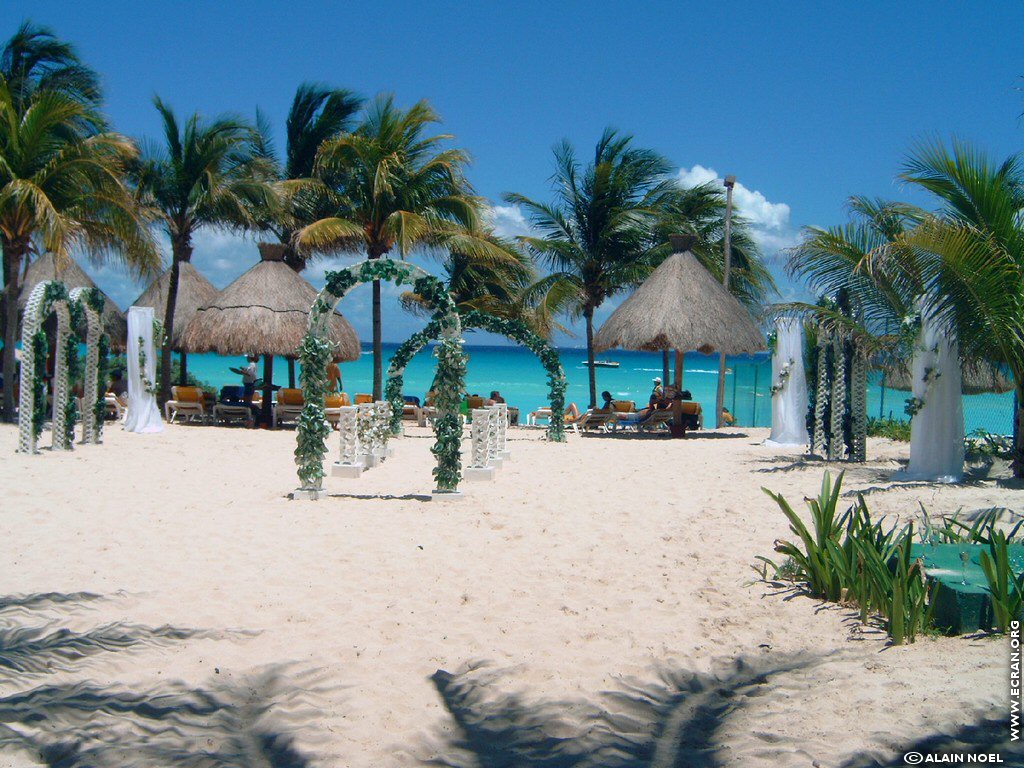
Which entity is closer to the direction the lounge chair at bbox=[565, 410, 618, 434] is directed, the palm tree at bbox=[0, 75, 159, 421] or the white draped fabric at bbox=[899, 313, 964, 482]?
the palm tree

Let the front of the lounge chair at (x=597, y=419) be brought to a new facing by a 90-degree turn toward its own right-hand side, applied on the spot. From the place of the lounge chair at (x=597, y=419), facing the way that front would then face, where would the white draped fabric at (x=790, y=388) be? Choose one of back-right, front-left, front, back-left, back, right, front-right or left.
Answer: back-right

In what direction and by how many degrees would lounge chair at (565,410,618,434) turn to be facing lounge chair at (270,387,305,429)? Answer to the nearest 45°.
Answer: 0° — it already faces it

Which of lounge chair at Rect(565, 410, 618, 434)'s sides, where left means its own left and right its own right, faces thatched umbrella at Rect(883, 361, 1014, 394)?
back

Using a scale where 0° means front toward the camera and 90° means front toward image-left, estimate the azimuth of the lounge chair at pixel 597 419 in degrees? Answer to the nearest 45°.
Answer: approximately 90°

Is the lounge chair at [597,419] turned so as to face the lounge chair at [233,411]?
yes

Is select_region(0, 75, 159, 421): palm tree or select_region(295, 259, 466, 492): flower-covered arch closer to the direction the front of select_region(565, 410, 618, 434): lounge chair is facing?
the palm tree
